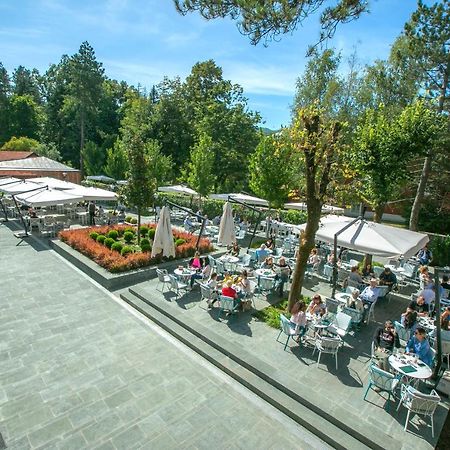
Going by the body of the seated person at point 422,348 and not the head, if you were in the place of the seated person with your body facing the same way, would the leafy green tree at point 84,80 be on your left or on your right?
on your right

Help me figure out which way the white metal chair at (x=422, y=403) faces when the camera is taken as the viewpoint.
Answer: facing away from the viewer

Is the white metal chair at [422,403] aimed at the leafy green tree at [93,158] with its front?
no

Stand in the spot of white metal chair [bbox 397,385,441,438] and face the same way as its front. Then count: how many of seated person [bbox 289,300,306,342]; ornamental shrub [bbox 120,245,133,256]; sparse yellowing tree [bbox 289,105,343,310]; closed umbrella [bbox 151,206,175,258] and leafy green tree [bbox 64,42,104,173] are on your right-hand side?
0

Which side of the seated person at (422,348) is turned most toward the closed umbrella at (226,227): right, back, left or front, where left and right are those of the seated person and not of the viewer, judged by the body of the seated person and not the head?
right

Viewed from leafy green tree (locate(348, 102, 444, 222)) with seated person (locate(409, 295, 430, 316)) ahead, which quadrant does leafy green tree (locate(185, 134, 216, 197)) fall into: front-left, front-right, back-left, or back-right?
back-right

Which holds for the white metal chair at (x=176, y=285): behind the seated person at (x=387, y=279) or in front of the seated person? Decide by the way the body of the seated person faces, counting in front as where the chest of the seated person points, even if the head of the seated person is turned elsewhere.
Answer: in front

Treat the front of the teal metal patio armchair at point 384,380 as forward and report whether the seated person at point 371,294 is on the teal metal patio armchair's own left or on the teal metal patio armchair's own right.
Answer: on the teal metal patio armchair's own left

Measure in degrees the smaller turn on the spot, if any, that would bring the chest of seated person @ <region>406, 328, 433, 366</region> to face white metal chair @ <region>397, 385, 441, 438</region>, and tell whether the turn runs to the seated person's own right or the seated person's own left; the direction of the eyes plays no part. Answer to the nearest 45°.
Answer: approximately 45° to the seated person's own left

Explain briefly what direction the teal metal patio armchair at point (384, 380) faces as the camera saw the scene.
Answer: facing away from the viewer and to the right of the viewer

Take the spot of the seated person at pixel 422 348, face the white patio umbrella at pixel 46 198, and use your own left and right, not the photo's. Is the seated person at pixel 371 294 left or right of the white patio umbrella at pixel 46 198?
right

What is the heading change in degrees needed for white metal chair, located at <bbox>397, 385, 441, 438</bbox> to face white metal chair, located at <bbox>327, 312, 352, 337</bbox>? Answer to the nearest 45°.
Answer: approximately 45° to its left

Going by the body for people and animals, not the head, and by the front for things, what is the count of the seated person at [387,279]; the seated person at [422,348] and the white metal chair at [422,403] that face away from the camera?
1

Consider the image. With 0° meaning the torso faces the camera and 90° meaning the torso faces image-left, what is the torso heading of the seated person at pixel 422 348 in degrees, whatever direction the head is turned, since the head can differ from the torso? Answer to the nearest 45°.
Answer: approximately 45°

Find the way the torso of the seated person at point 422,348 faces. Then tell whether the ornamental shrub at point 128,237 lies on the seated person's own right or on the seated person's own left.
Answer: on the seated person's own right

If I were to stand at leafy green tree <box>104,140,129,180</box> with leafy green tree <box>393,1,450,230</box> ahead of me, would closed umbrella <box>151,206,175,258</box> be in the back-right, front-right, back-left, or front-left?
front-right

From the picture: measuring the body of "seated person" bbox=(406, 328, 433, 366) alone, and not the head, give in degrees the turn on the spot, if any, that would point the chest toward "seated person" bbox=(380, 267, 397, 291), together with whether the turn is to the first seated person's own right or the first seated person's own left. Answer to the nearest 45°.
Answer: approximately 135° to the first seated person's own right
